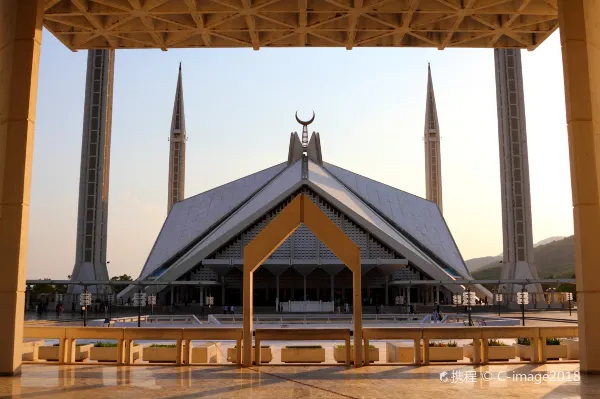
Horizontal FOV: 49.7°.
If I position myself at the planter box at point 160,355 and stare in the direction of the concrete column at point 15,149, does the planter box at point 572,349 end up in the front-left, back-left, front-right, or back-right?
back-left

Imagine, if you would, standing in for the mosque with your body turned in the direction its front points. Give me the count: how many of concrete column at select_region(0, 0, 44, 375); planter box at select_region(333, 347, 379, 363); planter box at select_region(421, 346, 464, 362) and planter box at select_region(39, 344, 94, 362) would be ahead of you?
4

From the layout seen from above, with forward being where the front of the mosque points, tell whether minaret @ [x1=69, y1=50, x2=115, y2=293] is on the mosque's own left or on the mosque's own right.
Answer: on the mosque's own right

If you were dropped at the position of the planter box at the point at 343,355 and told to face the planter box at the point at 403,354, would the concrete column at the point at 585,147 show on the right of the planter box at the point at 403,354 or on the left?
right

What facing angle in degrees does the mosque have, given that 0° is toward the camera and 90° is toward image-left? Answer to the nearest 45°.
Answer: approximately 0°

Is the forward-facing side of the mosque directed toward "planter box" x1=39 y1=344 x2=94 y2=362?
yes

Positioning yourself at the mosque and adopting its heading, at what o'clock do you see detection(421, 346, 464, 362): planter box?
The planter box is roughly at 12 o'clock from the mosque.
